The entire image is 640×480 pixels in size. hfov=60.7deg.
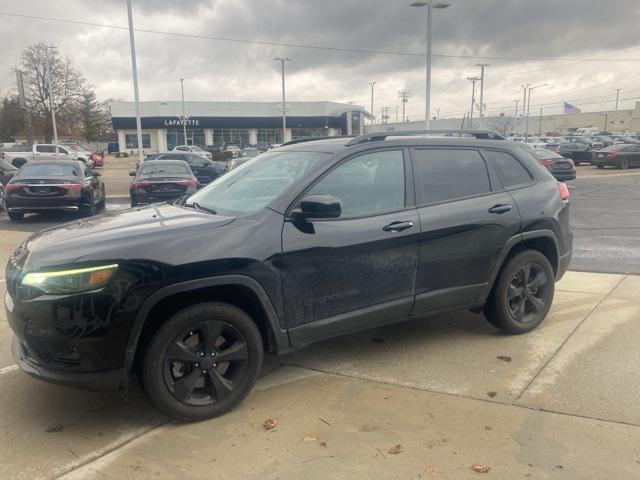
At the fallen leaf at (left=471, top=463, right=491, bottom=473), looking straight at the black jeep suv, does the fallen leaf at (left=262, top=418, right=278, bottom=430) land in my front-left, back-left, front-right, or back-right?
front-left

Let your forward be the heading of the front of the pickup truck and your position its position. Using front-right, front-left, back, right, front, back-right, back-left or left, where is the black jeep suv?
right

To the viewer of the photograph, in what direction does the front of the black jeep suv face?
facing the viewer and to the left of the viewer

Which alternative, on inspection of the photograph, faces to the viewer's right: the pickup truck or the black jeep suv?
the pickup truck

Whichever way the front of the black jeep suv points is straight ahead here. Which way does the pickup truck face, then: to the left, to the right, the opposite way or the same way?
the opposite way

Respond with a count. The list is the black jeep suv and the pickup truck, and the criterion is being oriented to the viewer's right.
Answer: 1

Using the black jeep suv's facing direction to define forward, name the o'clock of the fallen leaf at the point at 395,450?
The fallen leaf is roughly at 9 o'clock from the black jeep suv.

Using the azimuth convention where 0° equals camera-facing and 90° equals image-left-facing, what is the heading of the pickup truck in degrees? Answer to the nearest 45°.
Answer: approximately 270°

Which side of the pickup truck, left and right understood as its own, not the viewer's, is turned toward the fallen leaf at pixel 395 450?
right

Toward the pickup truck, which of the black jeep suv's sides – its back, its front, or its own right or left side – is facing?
right
